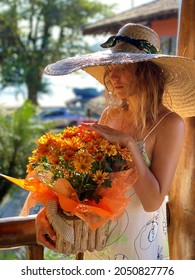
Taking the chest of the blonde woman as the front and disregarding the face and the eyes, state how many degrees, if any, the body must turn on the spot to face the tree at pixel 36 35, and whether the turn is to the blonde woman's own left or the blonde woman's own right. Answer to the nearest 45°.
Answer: approximately 135° to the blonde woman's own right

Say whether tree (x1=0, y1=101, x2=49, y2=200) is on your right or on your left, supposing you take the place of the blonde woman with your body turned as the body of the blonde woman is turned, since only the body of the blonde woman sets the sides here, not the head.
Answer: on your right

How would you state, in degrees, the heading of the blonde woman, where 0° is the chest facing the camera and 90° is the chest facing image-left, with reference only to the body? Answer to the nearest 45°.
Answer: approximately 45°

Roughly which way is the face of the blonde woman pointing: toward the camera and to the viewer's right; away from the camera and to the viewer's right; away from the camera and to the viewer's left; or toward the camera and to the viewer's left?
toward the camera and to the viewer's left
